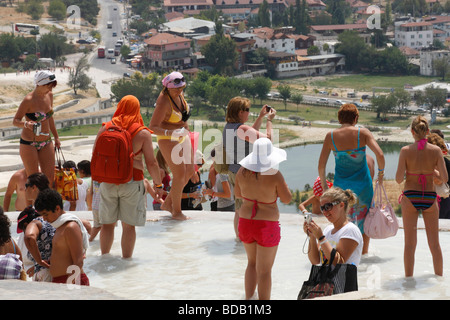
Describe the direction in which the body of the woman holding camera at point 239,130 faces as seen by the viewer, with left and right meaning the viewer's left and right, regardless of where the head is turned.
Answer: facing away from the viewer and to the right of the viewer

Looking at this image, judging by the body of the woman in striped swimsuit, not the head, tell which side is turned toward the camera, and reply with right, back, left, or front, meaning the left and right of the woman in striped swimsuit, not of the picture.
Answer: back

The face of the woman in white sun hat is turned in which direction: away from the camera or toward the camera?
away from the camera

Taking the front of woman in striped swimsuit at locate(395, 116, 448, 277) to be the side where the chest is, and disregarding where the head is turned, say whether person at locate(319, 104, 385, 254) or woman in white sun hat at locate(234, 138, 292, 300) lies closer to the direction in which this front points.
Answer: the person
